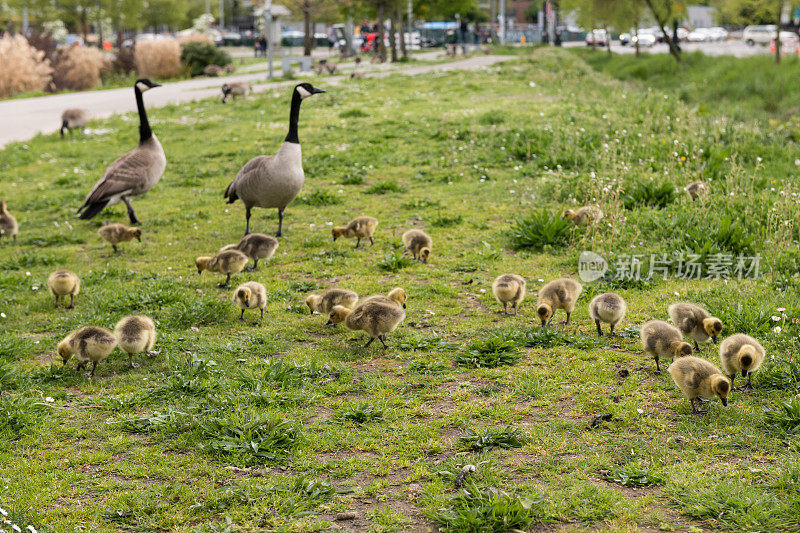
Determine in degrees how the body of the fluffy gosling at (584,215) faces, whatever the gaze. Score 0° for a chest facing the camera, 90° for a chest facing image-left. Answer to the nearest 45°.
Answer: approximately 90°

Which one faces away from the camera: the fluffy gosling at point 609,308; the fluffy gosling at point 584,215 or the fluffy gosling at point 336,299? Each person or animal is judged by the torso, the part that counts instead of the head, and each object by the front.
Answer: the fluffy gosling at point 609,308

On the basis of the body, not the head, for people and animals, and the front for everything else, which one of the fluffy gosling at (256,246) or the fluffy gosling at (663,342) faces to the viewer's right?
the fluffy gosling at (663,342)

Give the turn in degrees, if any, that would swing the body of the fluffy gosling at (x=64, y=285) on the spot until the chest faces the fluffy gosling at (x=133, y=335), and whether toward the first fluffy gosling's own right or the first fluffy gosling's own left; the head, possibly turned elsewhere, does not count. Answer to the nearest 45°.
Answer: approximately 180°

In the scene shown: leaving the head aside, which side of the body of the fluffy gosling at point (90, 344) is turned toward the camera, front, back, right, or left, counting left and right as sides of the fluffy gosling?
left

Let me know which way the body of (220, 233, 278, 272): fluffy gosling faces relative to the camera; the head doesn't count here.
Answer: to the viewer's left

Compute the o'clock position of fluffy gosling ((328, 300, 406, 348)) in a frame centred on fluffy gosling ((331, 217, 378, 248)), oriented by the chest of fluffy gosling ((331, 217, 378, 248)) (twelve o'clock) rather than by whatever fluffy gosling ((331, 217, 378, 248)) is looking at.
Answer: fluffy gosling ((328, 300, 406, 348)) is roughly at 9 o'clock from fluffy gosling ((331, 217, 378, 248)).

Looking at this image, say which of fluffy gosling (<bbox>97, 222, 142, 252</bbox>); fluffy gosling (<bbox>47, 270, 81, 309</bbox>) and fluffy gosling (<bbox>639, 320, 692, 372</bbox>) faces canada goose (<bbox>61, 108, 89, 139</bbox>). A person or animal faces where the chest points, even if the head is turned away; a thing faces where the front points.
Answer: fluffy gosling (<bbox>47, 270, 81, 309</bbox>)

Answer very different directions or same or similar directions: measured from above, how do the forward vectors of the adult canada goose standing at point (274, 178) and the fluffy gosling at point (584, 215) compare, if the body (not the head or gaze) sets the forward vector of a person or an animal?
very different directions

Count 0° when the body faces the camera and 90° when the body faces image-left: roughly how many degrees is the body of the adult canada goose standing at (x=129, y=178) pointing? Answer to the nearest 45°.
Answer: approximately 270°

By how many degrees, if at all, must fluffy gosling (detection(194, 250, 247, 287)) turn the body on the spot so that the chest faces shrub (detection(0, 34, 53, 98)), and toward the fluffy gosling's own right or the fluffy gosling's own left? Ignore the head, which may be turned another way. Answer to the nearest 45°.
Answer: approximately 90° to the fluffy gosling's own right

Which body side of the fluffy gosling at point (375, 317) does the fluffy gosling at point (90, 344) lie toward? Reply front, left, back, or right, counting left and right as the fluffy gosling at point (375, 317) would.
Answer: front

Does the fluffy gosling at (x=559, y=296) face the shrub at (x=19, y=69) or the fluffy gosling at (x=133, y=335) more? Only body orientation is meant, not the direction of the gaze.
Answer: the fluffy gosling

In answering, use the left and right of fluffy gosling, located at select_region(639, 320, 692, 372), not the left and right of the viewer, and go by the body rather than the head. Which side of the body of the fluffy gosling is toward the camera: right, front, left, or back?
right

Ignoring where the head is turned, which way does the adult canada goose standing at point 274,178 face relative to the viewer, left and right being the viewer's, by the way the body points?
facing the viewer and to the right of the viewer

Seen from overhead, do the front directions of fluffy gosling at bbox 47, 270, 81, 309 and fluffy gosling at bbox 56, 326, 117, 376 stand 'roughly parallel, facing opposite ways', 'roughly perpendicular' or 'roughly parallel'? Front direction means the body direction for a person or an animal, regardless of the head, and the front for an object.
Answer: roughly perpendicular

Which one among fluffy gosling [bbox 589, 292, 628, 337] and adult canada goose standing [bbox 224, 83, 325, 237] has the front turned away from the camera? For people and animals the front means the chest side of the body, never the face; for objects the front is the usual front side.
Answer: the fluffy gosling
